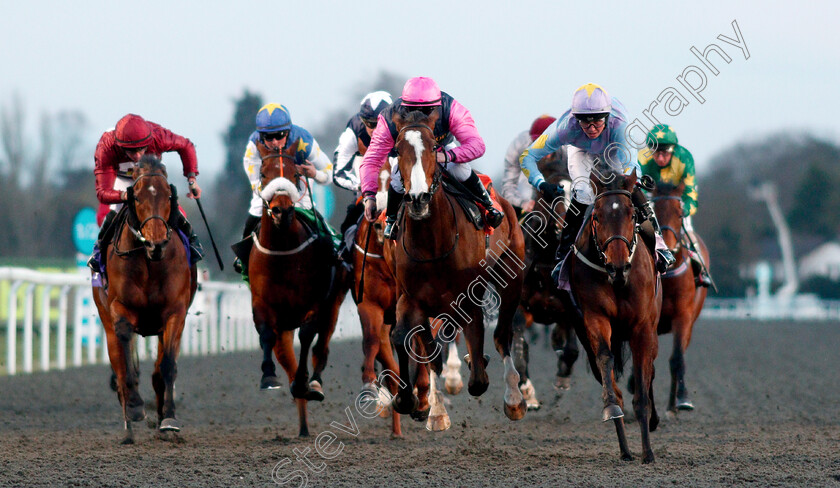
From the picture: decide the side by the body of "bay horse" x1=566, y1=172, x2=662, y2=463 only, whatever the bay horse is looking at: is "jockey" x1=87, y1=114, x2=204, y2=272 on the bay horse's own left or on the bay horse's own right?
on the bay horse's own right

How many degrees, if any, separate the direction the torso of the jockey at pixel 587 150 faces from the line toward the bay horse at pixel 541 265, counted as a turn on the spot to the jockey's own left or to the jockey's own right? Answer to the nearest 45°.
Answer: approximately 180°

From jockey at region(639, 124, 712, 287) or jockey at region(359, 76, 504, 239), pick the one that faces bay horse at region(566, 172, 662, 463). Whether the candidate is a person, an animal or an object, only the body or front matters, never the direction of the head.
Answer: jockey at region(639, 124, 712, 287)

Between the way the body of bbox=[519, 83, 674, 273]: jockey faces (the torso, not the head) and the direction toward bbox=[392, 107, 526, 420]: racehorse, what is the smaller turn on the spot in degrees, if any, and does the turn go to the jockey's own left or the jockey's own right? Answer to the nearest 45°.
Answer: approximately 45° to the jockey's own right

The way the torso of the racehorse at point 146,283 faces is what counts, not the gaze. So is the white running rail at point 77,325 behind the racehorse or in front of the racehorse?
behind

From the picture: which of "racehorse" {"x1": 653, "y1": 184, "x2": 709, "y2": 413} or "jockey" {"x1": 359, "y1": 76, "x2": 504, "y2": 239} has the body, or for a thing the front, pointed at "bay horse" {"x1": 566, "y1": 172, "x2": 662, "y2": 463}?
the racehorse

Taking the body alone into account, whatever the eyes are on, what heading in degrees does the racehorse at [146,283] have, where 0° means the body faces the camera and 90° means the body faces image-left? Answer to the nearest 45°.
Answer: approximately 0°

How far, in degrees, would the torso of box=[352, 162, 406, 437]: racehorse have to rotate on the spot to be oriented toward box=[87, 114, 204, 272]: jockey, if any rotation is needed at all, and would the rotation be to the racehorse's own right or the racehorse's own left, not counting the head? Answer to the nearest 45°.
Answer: approximately 90° to the racehorse's own right

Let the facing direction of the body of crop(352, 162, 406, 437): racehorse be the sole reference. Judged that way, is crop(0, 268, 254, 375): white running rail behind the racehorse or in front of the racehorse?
behind

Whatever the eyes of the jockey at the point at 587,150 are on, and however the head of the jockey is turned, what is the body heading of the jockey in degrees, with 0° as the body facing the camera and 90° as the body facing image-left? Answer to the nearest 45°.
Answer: approximately 0°

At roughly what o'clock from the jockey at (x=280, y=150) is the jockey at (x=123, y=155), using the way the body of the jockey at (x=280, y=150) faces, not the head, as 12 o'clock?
the jockey at (x=123, y=155) is roughly at 3 o'clock from the jockey at (x=280, y=150).
